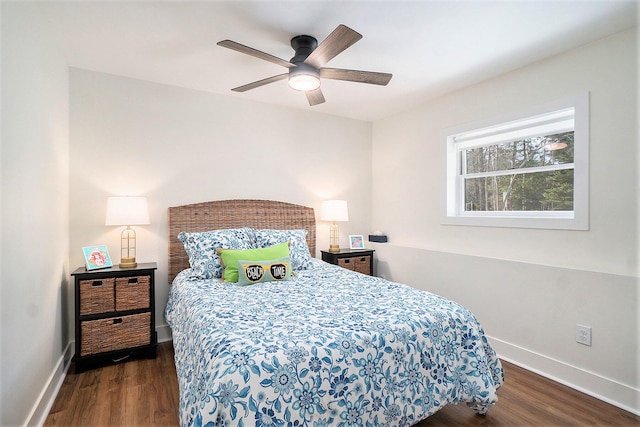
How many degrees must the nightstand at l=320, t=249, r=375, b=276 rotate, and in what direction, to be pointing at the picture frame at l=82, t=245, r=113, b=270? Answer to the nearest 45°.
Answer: approximately 90° to its right

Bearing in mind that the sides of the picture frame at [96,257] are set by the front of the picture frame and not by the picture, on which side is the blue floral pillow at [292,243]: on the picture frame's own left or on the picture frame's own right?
on the picture frame's own left

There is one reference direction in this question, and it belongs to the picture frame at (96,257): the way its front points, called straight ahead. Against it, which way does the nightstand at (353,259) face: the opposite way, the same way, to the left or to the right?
the same way

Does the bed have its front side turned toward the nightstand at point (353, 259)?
no

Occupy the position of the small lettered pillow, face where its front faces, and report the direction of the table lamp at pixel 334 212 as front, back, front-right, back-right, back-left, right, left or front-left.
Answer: left

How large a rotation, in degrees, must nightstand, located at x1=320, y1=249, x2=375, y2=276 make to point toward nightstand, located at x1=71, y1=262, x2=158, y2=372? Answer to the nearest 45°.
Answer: approximately 90° to its right

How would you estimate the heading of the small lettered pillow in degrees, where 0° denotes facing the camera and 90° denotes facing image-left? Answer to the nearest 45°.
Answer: approximately 315°

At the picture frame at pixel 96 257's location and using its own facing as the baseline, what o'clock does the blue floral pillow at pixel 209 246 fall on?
The blue floral pillow is roughly at 10 o'clock from the picture frame.

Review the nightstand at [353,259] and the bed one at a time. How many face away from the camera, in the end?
0

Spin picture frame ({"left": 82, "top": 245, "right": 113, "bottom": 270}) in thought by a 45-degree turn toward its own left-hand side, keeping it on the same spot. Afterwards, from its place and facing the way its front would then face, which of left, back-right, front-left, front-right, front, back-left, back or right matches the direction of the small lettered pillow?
front

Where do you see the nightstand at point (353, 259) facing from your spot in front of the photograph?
facing the viewer and to the right of the viewer

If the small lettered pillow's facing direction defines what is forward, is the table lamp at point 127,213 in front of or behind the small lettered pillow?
behind

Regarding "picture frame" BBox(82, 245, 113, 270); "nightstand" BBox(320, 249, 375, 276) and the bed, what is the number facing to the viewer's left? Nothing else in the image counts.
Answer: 0

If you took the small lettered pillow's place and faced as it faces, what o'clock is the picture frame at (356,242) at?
The picture frame is roughly at 9 o'clock from the small lettered pillow.

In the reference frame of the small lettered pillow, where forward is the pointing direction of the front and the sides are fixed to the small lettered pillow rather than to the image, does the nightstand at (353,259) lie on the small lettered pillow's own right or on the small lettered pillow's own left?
on the small lettered pillow's own left

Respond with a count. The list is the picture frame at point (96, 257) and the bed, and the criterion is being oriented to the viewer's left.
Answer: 0

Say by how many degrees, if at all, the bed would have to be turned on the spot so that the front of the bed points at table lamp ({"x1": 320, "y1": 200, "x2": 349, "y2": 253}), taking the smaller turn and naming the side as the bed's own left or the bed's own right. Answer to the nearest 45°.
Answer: approximately 135° to the bed's own left

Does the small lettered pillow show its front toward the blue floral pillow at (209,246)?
no

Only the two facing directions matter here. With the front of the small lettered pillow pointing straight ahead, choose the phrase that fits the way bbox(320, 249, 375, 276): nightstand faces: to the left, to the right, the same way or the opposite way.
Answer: the same way

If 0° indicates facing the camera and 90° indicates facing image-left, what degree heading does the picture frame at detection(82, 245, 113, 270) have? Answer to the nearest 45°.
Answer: approximately 0°

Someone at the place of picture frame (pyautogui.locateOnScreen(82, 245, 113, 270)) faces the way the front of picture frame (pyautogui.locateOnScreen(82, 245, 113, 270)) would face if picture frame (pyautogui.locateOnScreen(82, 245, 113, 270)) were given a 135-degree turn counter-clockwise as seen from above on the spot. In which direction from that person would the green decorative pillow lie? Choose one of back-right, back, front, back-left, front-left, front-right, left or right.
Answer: right
